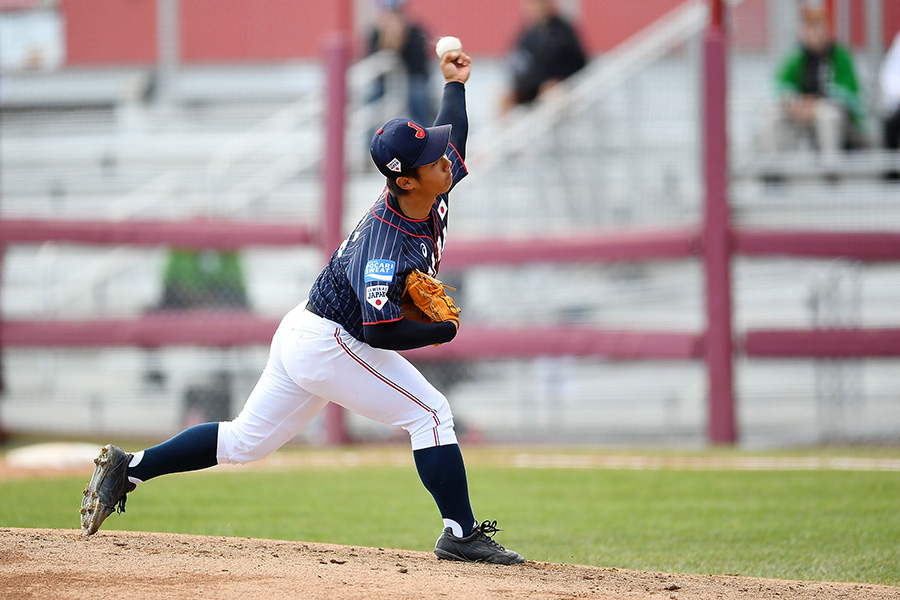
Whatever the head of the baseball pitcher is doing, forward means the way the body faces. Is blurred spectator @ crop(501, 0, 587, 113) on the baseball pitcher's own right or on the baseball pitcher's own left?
on the baseball pitcher's own left

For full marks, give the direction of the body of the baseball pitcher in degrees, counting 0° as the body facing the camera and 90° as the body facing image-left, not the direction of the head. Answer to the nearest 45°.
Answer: approximately 270°

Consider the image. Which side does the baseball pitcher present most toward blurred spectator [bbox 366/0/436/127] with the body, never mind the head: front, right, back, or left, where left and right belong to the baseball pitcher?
left

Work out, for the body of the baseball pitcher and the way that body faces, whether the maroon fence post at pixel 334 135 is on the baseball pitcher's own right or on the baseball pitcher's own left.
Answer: on the baseball pitcher's own left

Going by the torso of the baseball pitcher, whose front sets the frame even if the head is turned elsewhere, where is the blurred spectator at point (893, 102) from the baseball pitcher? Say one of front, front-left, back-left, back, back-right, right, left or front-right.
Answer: front-left

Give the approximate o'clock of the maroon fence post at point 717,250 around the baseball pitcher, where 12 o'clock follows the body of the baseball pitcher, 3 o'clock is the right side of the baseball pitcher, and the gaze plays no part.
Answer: The maroon fence post is roughly at 10 o'clock from the baseball pitcher.

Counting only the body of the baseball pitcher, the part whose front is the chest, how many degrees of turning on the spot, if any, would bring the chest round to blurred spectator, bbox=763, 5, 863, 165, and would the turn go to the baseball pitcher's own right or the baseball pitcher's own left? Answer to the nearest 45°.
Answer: approximately 45° to the baseball pitcher's own left
